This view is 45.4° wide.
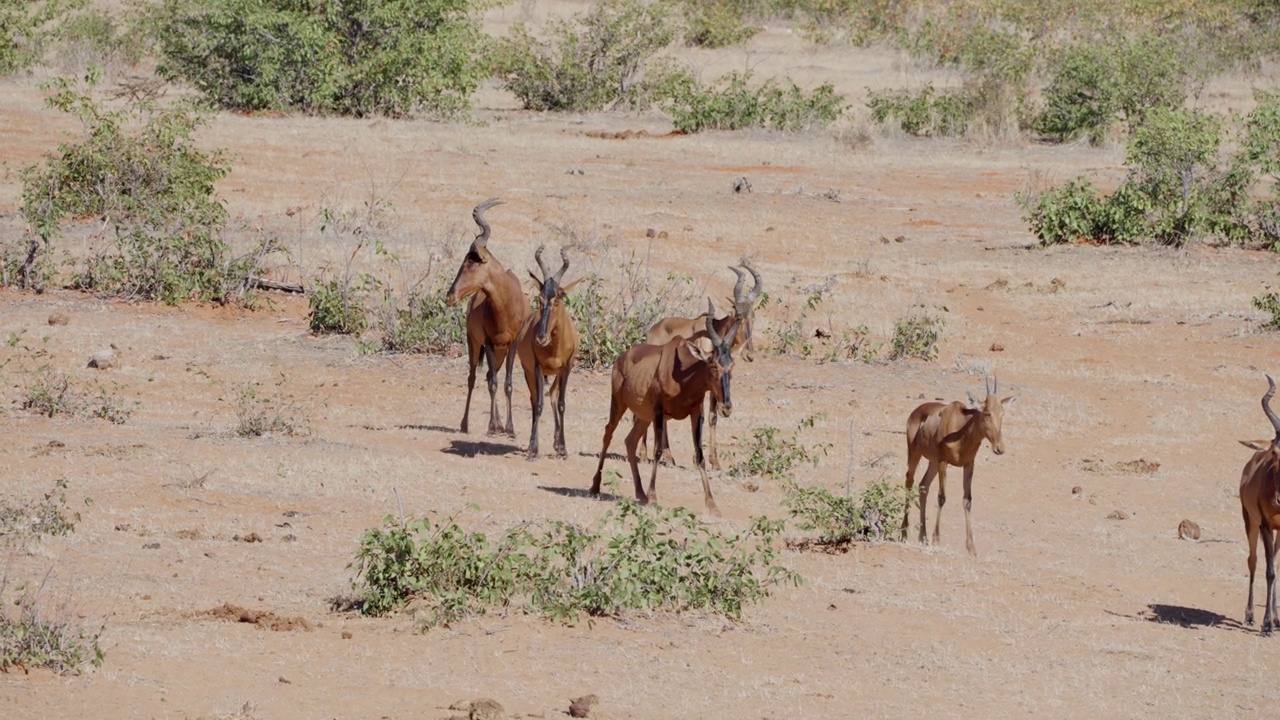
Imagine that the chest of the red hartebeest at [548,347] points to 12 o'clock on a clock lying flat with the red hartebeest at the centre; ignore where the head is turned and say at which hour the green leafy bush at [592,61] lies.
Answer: The green leafy bush is roughly at 6 o'clock from the red hartebeest.

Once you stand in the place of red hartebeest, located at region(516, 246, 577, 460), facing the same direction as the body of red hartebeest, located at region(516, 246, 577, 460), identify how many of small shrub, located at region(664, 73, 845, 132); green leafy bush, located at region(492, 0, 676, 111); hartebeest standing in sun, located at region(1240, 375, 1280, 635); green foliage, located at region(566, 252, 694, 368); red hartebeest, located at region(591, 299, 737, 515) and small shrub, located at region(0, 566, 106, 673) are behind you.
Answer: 3

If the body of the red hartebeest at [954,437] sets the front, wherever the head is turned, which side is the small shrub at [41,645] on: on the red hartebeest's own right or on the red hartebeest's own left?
on the red hartebeest's own right

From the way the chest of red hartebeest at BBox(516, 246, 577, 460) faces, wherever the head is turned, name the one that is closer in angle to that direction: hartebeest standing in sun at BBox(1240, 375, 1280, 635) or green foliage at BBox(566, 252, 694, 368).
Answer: the hartebeest standing in sun

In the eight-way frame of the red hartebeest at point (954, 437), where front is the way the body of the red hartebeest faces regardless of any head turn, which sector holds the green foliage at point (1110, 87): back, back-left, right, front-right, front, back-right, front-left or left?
back-left

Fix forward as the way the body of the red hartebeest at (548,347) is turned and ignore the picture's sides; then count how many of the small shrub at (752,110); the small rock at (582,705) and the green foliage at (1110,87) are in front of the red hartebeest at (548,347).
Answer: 1

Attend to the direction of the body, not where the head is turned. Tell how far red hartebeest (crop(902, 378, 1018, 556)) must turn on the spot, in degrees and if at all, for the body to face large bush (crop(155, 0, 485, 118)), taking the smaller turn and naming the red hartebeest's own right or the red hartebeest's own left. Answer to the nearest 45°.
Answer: approximately 180°

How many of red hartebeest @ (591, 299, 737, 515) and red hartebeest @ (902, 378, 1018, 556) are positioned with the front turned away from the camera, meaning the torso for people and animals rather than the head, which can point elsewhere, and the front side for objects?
0

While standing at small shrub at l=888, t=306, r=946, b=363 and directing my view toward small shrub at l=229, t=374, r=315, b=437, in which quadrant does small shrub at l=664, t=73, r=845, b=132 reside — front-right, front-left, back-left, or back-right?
back-right

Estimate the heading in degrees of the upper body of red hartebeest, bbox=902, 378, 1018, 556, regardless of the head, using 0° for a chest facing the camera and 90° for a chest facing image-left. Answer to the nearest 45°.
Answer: approximately 315°

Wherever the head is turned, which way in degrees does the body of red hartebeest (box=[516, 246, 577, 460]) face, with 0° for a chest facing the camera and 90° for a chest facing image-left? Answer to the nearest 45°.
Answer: approximately 0°

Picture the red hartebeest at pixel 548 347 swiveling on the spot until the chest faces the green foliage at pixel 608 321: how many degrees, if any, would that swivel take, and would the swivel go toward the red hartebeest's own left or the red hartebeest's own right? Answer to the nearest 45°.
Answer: approximately 180°

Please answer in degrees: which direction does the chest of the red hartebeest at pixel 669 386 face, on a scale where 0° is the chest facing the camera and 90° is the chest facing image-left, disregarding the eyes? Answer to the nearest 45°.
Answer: approximately 315°
